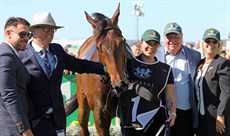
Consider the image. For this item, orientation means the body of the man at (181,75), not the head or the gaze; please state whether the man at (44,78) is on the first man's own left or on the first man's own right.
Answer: on the first man's own right

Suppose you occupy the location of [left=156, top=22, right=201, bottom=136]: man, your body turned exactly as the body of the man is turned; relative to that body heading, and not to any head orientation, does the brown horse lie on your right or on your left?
on your right

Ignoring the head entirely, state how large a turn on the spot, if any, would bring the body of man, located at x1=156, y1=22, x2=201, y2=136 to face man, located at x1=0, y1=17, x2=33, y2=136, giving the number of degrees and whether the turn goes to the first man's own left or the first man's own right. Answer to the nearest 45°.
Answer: approximately 45° to the first man's own right

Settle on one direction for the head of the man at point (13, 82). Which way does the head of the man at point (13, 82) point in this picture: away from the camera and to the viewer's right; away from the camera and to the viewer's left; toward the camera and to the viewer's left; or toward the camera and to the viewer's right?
toward the camera and to the viewer's right

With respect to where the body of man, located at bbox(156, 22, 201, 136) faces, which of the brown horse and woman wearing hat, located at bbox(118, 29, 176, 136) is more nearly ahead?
the woman wearing hat

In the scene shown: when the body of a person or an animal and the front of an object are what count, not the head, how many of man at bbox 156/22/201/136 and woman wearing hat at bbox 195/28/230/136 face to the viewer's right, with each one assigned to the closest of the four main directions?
0

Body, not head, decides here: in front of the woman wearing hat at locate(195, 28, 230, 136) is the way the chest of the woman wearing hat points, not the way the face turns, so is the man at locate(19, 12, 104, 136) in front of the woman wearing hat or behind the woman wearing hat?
in front
